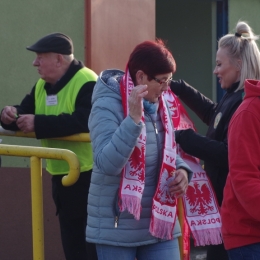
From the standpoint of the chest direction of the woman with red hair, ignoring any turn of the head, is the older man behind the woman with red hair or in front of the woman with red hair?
behind

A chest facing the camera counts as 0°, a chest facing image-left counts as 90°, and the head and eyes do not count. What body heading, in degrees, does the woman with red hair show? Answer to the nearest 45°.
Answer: approximately 315°

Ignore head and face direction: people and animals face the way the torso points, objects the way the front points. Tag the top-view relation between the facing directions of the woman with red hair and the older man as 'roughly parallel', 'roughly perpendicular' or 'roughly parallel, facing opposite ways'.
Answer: roughly perpendicular
